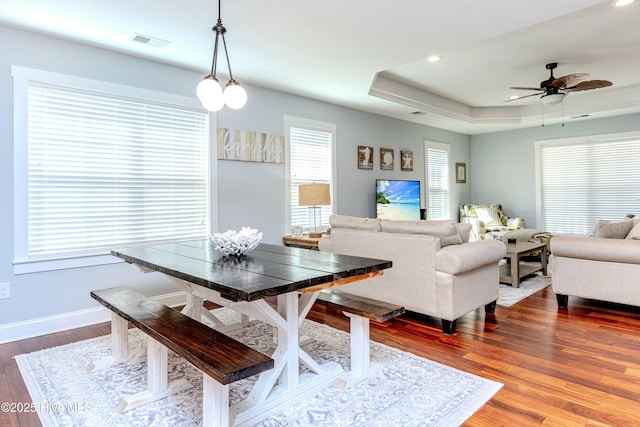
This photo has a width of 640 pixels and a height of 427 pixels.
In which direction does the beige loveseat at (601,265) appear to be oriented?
to the viewer's left

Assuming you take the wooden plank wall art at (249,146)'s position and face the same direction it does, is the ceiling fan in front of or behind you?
in front

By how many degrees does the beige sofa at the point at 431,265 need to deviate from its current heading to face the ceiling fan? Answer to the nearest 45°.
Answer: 0° — it already faces it

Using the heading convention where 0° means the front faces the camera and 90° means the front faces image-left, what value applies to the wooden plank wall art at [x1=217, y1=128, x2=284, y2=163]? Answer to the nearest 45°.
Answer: approximately 315°

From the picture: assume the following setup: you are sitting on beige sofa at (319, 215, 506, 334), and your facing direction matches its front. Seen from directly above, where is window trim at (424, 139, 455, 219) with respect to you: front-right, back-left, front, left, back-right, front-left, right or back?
front-left

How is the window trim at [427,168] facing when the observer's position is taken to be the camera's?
facing the viewer and to the right of the viewer

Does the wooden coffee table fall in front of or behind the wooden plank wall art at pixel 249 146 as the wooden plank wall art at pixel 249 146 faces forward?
in front

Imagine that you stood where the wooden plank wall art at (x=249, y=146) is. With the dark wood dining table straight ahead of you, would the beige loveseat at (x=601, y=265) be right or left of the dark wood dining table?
left

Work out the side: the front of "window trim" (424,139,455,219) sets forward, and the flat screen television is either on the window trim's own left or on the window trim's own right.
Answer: on the window trim's own right

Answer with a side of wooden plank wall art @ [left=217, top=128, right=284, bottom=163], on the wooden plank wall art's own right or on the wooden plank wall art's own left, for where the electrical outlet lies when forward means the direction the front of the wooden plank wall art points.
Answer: on the wooden plank wall art's own right

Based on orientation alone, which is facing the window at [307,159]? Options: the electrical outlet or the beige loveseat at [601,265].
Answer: the beige loveseat

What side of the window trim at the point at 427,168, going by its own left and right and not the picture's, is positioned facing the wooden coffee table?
front

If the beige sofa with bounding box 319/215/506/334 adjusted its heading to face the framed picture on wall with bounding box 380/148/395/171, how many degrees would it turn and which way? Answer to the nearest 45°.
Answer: approximately 45° to its left

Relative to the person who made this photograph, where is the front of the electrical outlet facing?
facing the viewer

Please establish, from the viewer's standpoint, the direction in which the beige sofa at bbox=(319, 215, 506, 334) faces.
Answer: facing away from the viewer and to the right of the viewer
